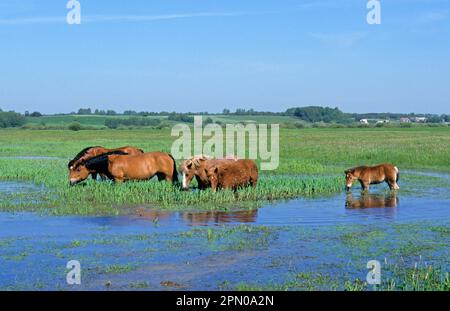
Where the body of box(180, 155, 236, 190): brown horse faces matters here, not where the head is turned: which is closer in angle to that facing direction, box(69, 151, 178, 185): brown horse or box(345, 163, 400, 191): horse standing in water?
the brown horse

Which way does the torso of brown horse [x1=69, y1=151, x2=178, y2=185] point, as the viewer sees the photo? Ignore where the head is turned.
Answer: to the viewer's left

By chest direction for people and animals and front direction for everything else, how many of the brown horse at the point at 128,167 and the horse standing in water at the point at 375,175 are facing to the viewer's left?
2

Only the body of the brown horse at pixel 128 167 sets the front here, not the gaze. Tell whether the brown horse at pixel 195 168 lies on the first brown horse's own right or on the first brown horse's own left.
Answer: on the first brown horse's own left

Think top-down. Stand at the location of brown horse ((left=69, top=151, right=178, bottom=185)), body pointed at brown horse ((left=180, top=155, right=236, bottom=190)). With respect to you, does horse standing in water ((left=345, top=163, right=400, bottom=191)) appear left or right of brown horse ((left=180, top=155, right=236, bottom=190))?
left

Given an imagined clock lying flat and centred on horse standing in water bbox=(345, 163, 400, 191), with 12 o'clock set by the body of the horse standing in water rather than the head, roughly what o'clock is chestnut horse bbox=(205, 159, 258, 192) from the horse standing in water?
The chestnut horse is roughly at 11 o'clock from the horse standing in water.

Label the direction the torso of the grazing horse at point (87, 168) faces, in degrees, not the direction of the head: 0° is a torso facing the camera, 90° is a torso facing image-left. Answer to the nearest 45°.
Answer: approximately 90°

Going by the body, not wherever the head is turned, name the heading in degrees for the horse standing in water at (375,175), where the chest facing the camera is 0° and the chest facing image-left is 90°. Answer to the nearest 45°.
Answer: approximately 90°

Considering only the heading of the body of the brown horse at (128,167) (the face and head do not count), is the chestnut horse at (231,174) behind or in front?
behind

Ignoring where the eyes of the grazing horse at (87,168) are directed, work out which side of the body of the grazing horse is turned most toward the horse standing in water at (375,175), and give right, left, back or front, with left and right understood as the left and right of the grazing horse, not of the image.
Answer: back

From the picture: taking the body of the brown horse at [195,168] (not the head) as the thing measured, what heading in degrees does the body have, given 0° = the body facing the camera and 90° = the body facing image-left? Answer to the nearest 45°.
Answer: approximately 45°

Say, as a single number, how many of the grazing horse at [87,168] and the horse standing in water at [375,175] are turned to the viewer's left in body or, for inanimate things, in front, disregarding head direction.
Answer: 2
